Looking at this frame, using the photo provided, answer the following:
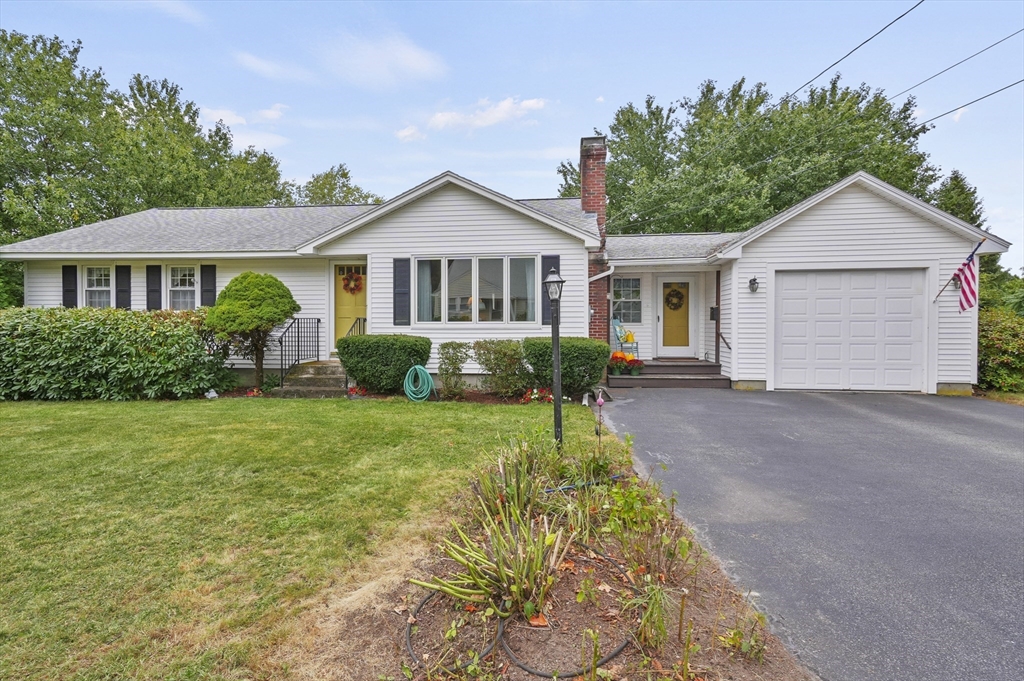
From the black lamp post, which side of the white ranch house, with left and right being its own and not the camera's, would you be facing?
front

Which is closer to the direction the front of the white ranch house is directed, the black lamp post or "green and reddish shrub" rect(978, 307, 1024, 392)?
the black lamp post

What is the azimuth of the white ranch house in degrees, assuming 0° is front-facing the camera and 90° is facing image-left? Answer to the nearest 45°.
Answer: approximately 0°

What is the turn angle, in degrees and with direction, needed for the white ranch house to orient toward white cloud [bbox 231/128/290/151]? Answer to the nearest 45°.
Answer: approximately 135° to its right

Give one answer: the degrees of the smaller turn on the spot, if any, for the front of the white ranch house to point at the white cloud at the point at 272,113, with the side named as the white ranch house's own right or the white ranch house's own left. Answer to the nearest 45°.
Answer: approximately 135° to the white ranch house's own right

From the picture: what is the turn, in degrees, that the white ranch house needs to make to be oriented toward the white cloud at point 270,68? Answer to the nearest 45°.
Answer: approximately 135° to its right

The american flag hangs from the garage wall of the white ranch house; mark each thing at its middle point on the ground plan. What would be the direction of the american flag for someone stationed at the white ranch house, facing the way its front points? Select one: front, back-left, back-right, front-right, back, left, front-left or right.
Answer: left

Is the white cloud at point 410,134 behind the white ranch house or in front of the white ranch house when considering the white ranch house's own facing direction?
behind

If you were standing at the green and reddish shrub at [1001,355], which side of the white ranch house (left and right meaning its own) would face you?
left

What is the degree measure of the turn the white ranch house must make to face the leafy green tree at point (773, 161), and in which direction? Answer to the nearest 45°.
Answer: approximately 135° to its left
